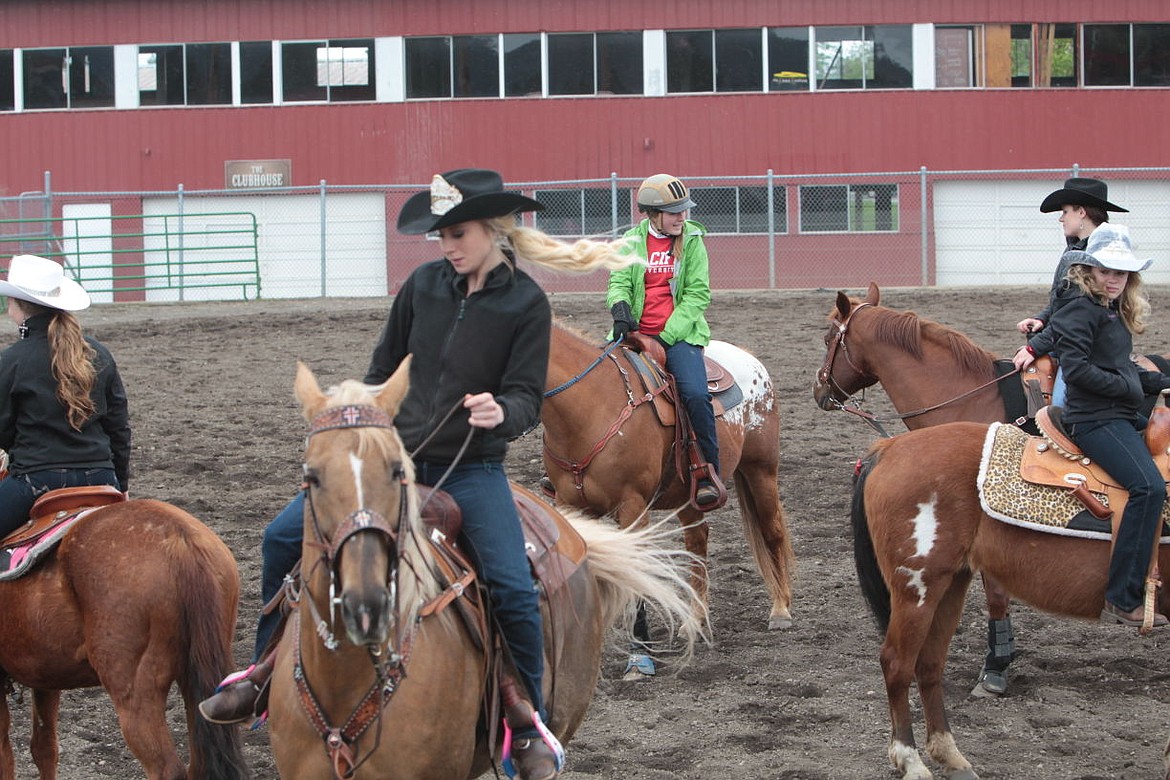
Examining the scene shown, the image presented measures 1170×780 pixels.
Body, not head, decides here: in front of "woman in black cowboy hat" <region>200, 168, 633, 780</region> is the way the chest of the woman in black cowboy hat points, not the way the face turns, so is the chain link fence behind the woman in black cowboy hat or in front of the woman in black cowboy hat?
behind

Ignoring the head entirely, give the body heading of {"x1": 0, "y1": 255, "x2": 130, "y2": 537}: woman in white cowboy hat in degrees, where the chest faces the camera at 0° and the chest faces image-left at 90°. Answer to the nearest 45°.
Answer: approximately 135°

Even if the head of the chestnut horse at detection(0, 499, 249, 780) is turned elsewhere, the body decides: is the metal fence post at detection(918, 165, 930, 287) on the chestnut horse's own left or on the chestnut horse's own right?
on the chestnut horse's own right

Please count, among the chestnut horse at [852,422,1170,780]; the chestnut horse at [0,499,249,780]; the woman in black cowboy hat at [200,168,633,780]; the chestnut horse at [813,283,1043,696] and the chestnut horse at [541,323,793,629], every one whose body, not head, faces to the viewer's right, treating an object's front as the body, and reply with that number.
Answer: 1

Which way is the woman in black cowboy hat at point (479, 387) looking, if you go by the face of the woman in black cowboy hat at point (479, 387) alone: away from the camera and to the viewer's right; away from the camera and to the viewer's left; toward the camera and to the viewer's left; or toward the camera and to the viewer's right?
toward the camera and to the viewer's left

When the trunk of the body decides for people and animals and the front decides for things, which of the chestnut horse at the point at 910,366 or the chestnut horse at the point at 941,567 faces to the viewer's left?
the chestnut horse at the point at 910,366

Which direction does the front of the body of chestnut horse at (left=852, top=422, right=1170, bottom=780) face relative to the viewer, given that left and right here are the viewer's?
facing to the right of the viewer

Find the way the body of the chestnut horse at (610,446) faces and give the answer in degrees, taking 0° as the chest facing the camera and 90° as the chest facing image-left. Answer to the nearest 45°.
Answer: approximately 45°

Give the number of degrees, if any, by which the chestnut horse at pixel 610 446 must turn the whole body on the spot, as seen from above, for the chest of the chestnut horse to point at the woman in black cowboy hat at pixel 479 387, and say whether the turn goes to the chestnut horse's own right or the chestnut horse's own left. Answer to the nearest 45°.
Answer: approximately 45° to the chestnut horse's own left

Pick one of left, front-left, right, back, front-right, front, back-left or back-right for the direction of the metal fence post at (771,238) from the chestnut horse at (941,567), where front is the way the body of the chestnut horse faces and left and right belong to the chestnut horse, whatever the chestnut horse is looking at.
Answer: left

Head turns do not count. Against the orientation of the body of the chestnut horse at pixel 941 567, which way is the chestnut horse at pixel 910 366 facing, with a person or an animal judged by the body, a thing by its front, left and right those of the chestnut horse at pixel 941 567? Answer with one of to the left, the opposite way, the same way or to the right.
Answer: the opposite way

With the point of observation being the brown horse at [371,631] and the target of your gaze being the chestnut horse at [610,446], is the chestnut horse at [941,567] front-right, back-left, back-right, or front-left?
front-right

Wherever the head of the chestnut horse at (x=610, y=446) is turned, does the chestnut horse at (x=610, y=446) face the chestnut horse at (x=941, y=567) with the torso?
no

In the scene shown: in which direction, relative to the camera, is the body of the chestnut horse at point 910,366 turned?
to the viewer's left

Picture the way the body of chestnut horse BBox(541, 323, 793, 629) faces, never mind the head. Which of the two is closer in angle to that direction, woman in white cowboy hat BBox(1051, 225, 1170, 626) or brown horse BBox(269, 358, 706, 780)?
the brown horse

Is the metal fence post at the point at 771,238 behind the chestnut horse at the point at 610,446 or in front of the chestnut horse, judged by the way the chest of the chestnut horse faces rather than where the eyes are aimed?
behind

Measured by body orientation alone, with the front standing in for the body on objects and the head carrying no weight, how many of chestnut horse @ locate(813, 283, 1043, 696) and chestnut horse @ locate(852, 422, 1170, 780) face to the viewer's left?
1
